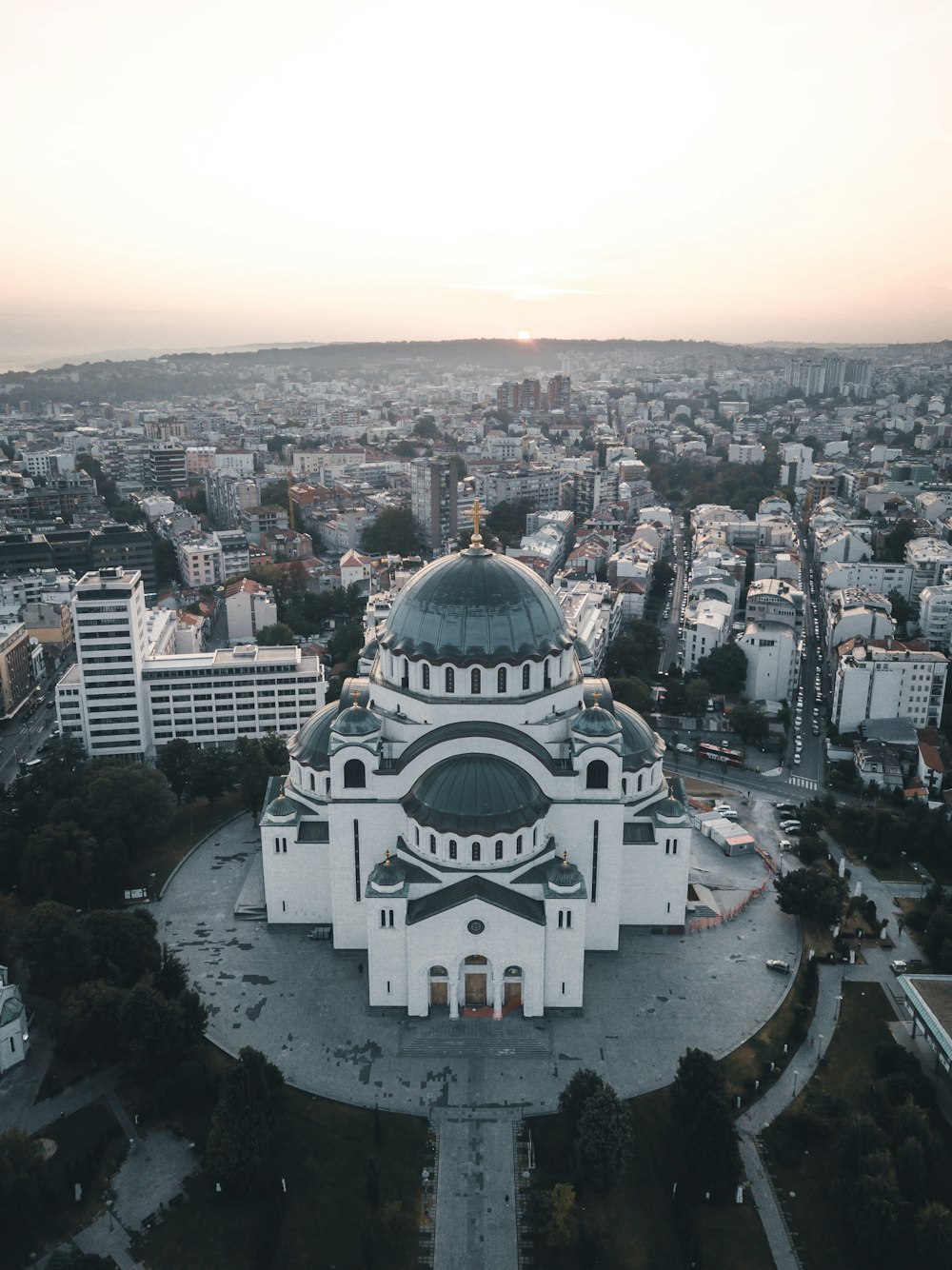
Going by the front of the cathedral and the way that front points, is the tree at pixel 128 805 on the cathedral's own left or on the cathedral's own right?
on the cathedral's own right

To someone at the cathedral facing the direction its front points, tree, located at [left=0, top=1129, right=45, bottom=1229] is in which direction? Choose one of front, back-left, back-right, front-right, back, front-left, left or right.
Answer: front-right

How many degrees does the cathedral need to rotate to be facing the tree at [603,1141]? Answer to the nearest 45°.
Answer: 0° — it already faces it

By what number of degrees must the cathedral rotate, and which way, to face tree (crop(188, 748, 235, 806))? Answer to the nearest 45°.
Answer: approximately 135° to its right

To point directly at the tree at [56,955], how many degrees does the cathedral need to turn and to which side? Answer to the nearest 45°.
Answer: approximately 90° to its right

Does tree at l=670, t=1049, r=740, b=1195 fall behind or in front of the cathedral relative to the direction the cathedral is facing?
in front

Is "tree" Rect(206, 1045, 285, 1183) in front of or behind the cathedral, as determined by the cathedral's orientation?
in front

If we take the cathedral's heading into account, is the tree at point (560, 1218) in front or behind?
in front

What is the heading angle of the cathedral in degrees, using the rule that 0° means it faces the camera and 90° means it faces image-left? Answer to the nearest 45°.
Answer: approximately 0°

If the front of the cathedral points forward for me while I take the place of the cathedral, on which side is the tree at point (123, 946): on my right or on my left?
on my right

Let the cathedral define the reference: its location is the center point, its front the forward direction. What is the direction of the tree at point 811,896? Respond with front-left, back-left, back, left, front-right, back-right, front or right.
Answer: left

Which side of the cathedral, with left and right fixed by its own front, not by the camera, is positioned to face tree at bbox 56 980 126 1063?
right
